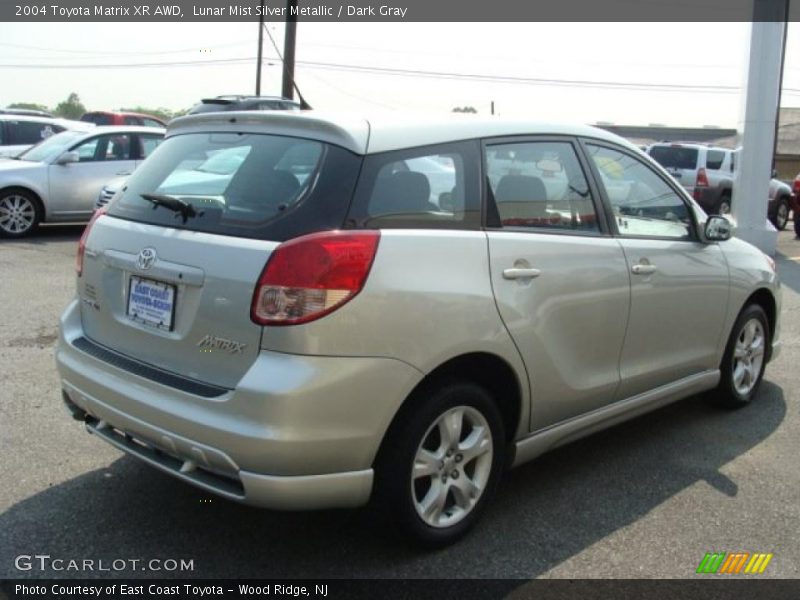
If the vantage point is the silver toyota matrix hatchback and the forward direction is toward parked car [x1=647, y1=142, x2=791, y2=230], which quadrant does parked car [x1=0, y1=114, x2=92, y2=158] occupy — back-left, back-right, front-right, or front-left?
front-left

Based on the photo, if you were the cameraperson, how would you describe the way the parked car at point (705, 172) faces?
facing away from the viewer and to the right of the viewer

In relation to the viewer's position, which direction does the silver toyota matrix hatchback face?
facing away from the viewer and to the right of the viewer

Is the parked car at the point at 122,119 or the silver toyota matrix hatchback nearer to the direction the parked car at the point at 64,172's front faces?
the silver toyota matrix hatchback

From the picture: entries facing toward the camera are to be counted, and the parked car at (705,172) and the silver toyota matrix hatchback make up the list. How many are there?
0
